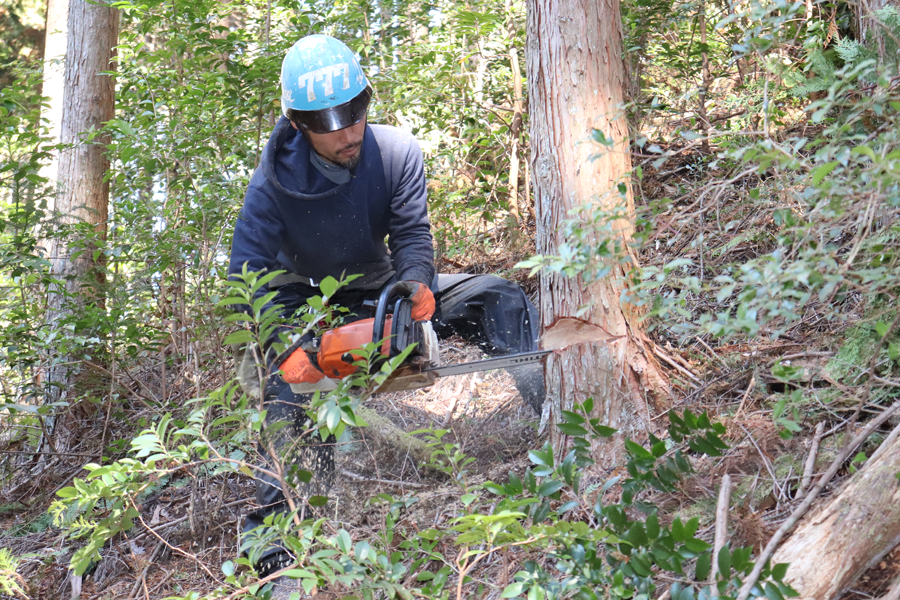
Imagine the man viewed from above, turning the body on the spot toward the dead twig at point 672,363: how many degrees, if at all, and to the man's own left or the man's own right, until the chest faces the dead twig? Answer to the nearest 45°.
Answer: approximately 45° to the man's own left

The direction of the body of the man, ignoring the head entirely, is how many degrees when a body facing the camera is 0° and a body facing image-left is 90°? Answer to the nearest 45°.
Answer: approximately 0°

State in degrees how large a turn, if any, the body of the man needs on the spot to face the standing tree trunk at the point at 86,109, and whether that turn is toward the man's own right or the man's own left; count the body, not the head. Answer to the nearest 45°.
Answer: approximately 135° to the man's own right

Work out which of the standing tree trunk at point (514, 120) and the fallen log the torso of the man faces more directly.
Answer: the fallen log

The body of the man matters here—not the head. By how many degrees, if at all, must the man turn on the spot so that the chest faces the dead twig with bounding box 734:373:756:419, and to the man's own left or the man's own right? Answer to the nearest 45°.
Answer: approximately 45° to the man's own left

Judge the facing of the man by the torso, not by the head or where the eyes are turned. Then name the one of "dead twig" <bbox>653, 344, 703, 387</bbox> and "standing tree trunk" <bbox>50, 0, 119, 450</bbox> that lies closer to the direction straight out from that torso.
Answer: the dead twig
